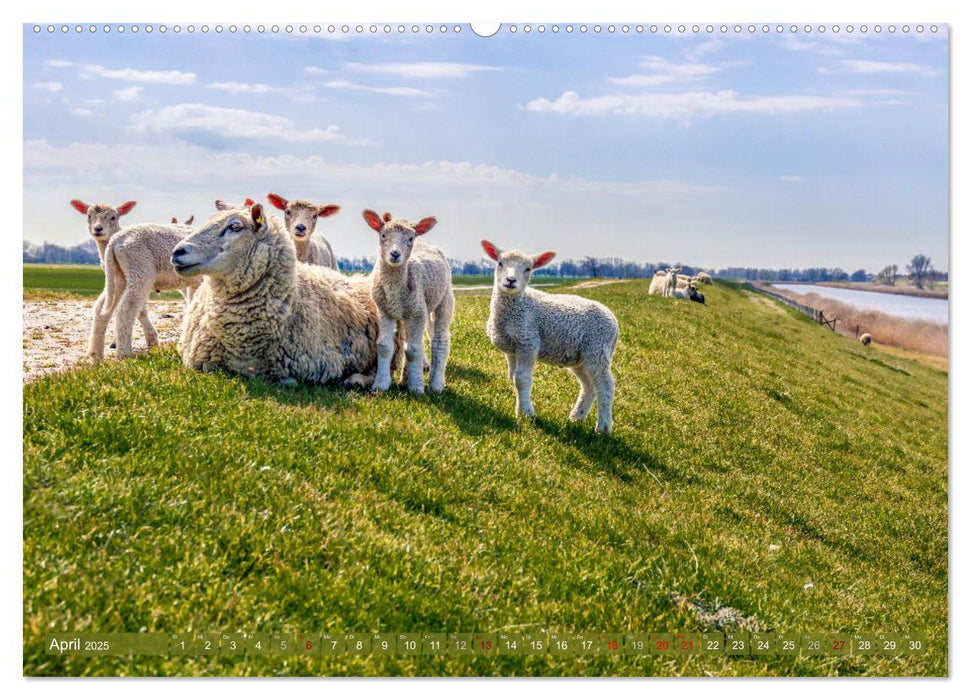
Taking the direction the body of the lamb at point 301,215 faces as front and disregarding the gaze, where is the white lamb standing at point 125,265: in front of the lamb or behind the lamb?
in front

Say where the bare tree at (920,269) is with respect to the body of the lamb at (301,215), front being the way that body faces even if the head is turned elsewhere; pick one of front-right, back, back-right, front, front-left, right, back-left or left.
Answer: back

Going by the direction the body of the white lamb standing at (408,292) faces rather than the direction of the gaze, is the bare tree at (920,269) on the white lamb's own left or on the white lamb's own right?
on the white lamb's own left

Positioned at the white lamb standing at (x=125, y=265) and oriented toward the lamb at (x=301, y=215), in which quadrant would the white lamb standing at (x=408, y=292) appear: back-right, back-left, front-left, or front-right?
front-right

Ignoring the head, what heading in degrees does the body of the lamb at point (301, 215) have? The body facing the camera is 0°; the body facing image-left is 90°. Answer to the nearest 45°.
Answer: approximately 45°

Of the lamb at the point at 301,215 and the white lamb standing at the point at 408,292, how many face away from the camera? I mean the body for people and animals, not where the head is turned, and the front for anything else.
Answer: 0

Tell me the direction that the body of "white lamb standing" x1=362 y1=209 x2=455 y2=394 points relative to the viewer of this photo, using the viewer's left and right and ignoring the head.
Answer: facing the viewer and to the left of the viewer

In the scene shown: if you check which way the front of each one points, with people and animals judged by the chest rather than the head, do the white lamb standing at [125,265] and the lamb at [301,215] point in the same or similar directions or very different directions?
very different directions
